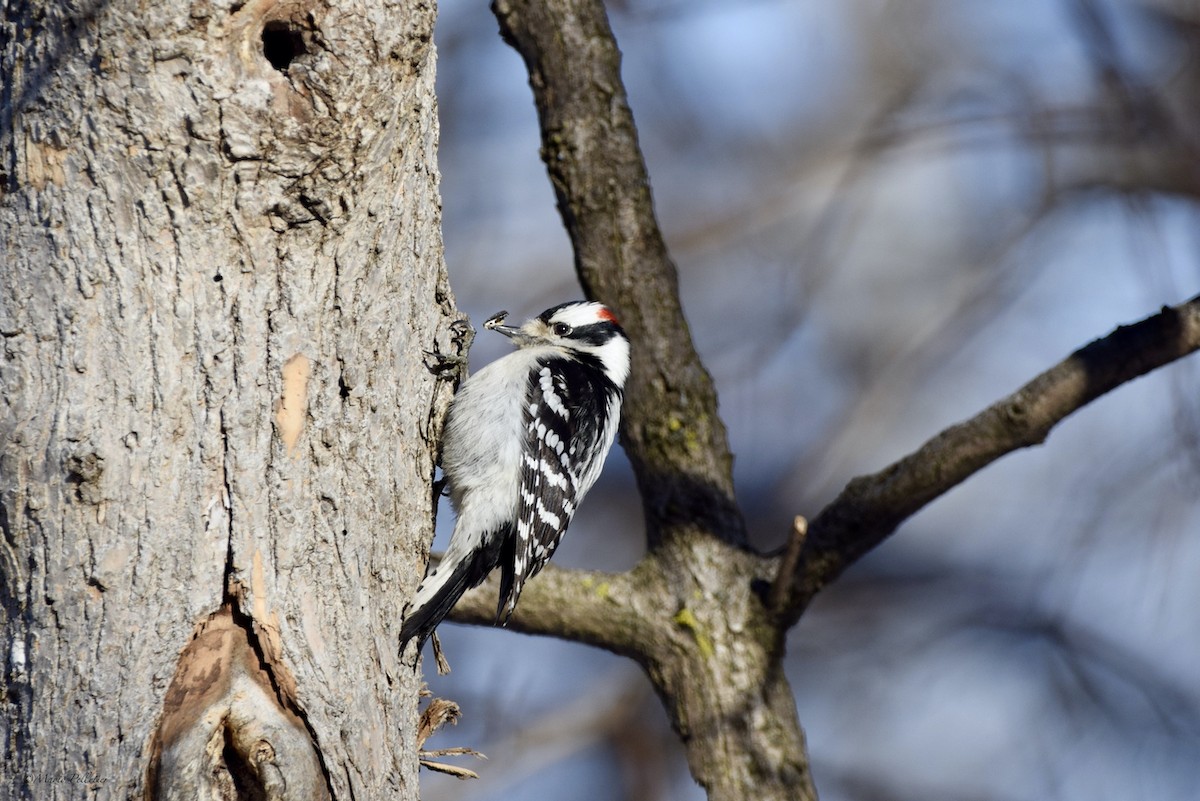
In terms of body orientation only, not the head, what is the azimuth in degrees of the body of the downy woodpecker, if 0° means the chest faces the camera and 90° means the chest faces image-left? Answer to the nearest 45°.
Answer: approximately 90°
